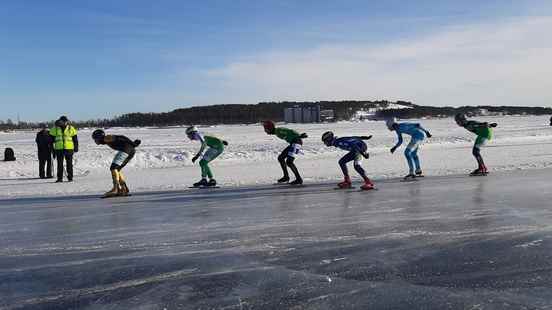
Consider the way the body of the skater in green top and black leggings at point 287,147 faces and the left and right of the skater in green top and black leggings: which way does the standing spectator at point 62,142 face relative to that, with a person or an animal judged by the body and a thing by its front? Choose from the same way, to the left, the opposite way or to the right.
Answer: to the left

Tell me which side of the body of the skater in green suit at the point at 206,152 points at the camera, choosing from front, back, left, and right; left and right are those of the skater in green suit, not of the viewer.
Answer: left

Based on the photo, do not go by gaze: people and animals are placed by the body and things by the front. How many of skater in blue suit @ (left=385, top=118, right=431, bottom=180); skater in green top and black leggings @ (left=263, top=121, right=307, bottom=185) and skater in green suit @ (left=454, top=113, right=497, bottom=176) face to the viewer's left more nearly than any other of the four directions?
3

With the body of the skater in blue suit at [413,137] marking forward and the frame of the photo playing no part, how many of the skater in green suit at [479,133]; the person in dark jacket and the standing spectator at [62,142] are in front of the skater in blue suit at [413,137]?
2

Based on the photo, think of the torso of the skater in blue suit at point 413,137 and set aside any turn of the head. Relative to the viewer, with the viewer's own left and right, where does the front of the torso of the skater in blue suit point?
facing to the left of the viewer

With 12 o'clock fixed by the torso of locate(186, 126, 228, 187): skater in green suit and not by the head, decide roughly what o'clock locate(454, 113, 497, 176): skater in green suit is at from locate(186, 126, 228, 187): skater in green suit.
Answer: locate(454, 113, 497, 176): skater in green suit is roughly at 6 o'clock from locate(186, 126, 228, 187): skater in green suit.

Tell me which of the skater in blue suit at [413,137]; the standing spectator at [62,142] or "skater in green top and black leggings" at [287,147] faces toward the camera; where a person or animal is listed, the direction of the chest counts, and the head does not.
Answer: the standing spectator

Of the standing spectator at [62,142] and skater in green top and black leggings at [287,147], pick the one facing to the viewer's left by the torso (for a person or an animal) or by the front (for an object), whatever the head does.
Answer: the skater in green top and black leggings

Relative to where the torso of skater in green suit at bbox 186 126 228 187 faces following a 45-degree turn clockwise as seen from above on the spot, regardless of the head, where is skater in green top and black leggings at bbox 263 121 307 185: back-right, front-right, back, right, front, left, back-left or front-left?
back-right

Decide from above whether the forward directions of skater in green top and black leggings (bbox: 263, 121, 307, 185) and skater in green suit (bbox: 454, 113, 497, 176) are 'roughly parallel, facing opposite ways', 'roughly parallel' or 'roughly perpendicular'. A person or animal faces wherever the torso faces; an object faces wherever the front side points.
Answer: roughly parallel

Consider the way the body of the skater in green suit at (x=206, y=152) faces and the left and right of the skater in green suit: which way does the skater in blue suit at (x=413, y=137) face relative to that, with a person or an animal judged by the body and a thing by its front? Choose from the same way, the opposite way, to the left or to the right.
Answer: the same way

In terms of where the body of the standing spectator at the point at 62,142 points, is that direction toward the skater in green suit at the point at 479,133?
no

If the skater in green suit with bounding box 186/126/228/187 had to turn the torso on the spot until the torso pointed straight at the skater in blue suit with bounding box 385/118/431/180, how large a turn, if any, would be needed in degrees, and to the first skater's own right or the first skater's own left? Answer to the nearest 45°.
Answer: approximately 180°

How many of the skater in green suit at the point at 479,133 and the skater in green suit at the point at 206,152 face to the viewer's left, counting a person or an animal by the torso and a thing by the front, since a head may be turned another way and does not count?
2

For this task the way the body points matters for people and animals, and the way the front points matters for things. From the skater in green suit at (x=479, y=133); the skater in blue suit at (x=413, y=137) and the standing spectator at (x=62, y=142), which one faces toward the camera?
the standing spectator

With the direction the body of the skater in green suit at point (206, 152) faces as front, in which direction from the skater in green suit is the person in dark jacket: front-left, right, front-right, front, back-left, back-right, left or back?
front-right

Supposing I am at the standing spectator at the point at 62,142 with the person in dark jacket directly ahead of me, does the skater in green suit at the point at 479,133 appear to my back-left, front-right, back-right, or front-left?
back-right

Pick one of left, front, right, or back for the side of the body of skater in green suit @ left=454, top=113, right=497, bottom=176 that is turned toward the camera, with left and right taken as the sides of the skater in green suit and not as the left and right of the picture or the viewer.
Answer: left

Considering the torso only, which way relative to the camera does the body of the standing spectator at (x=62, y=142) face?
toward the camera

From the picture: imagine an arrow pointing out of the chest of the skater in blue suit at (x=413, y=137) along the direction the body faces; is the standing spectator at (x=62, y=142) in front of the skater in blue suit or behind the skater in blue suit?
in front

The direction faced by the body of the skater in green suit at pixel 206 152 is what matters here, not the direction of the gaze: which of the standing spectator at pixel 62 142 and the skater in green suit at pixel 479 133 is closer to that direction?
the standing spectator

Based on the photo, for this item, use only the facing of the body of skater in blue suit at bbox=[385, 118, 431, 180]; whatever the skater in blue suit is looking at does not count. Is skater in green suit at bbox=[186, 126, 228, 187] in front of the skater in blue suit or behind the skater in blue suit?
in front
